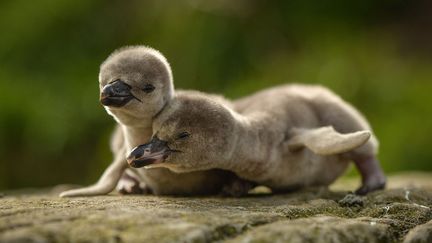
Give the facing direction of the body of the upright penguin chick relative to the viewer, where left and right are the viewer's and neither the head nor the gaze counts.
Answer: facing the viewer and to the left of the viewer
